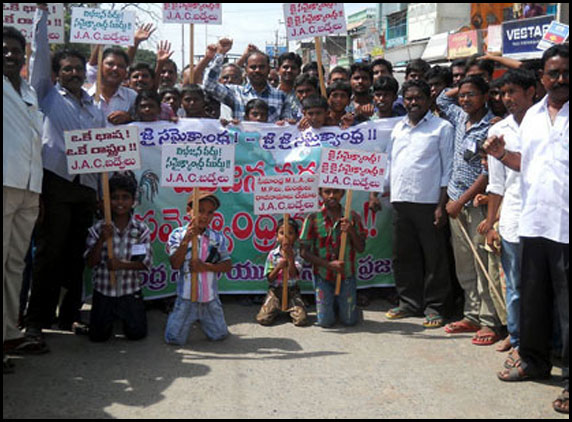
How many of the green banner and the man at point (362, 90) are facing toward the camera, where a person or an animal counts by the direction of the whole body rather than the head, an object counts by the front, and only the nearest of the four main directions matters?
2

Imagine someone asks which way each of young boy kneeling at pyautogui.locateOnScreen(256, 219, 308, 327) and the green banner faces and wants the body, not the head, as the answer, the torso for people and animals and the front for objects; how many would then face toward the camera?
2

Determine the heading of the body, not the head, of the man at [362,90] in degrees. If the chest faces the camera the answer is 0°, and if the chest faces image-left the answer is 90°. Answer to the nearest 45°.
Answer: approximately 0°

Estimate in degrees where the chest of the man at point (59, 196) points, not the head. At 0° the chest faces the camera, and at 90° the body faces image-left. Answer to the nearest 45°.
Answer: approximately 315°
